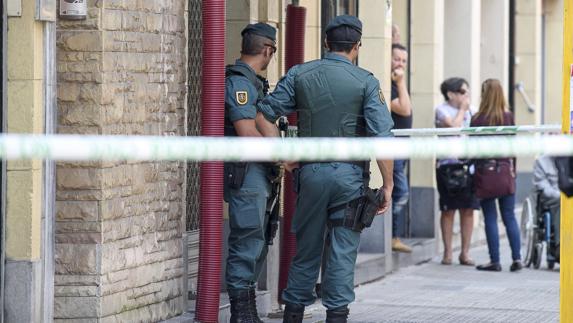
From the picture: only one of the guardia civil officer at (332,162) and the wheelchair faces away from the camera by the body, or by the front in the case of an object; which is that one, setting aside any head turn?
the guardia civil officer

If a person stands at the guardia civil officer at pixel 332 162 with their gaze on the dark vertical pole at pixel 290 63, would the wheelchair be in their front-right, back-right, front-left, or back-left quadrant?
front-right

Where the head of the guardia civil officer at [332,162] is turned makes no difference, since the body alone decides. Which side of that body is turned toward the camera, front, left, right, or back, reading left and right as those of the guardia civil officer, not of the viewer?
back

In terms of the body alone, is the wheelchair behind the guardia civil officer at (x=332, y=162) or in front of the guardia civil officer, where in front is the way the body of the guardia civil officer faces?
in front

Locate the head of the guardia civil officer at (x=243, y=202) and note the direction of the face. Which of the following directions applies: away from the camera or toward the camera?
away from the camera
